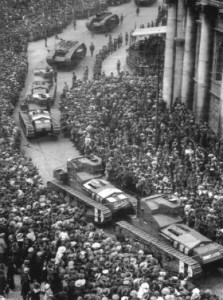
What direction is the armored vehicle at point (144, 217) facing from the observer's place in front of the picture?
facing the viewer and to the right of the viewer
